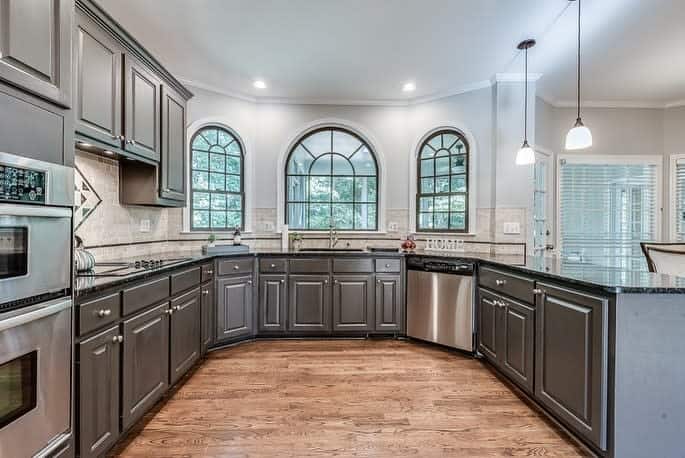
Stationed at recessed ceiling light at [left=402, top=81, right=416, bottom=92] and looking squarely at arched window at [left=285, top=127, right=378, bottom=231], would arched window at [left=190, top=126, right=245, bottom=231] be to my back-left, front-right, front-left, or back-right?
front-left

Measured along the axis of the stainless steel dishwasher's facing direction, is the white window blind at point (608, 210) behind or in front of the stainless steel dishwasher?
behind

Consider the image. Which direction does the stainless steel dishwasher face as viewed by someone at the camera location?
facing the viewer and to the left of the viewer

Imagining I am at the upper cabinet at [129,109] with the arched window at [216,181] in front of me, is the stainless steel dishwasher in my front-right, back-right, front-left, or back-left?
front-right

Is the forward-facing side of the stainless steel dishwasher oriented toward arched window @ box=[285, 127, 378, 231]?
no

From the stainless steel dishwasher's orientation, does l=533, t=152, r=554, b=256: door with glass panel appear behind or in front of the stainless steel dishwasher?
behind
